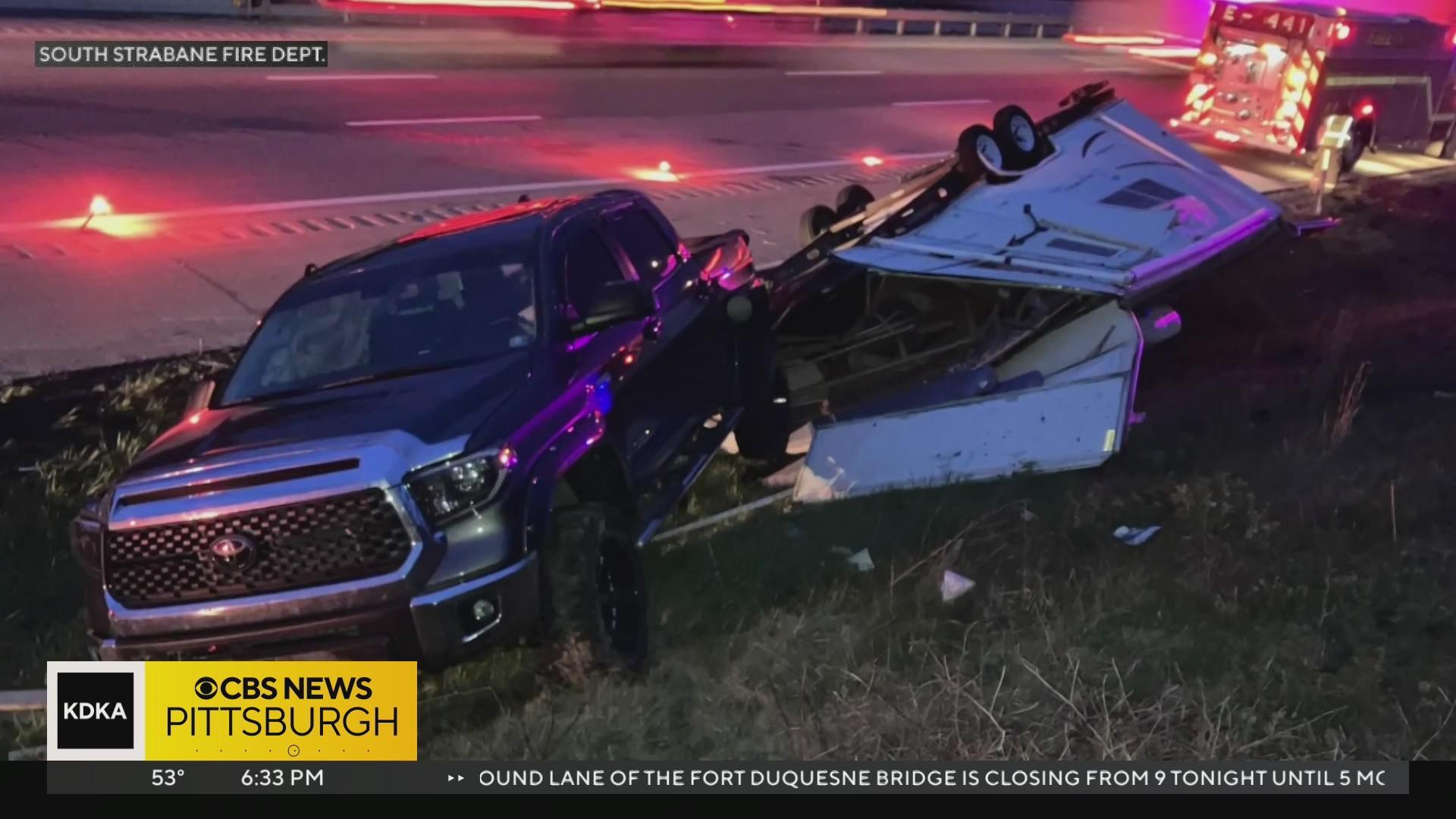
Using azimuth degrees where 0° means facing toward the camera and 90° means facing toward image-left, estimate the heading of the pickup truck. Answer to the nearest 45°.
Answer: approximately 45°

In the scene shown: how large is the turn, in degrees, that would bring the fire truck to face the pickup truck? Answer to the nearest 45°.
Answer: approximately 135° to its right

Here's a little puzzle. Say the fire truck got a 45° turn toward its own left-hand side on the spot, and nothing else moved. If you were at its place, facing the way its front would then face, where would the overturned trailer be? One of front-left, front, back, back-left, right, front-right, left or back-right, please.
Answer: back

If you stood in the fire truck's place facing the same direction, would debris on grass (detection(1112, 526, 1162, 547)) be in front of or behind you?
behind

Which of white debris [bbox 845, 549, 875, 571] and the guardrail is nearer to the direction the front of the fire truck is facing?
the guardrail

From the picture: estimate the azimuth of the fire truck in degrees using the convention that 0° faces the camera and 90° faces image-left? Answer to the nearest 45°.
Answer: approximately 225°

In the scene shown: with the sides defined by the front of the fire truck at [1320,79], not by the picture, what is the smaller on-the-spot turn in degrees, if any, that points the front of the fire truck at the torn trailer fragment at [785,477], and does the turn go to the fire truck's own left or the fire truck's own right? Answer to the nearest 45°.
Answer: approximately 135° to the fire truck's own right

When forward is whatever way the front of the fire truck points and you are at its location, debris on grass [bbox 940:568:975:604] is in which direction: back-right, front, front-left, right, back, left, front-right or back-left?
back-right

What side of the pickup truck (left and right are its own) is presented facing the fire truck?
back

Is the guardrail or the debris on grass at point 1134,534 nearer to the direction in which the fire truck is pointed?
the guardrail
